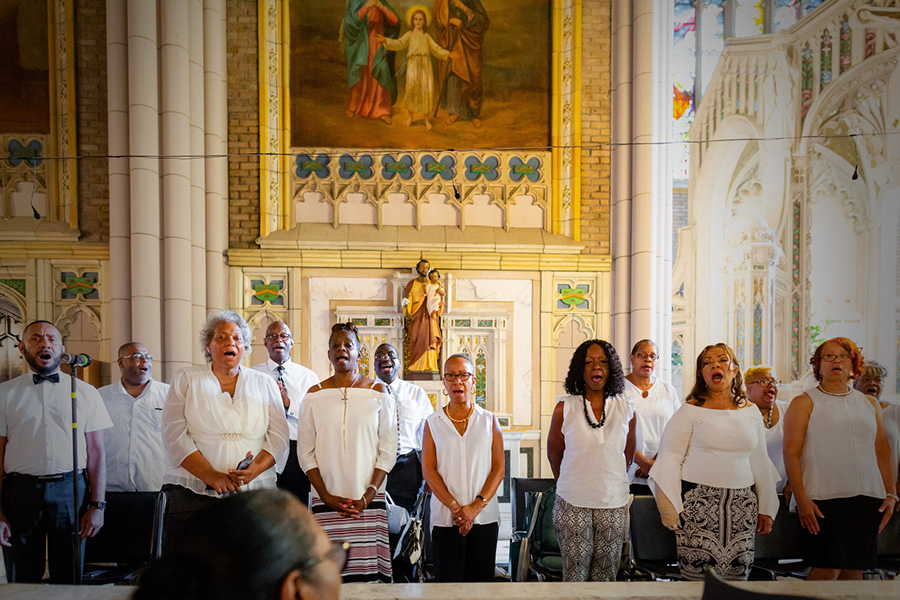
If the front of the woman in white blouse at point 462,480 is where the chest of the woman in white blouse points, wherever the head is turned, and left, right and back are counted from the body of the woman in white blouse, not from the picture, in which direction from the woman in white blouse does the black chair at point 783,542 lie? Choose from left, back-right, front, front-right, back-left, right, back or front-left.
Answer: left

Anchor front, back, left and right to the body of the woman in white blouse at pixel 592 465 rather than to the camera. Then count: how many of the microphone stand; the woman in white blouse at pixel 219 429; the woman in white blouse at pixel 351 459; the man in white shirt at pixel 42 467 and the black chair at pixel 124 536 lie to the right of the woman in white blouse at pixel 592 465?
5

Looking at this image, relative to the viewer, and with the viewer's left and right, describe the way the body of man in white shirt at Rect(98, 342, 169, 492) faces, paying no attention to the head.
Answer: facing the viewer

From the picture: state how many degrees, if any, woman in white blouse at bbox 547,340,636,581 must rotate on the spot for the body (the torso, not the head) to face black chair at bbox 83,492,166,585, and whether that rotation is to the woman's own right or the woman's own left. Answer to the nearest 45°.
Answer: approximately 90° to the woman's own right

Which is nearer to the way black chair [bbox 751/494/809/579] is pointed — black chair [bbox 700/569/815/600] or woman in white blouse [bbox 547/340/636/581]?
the black chair

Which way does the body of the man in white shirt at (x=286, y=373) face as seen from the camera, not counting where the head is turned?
toward the camera

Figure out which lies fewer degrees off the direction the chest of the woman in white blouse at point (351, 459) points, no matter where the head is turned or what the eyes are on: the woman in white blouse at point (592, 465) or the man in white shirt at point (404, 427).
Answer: the woman in white blouse

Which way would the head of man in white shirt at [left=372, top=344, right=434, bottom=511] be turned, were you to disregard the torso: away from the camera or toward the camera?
toward the camera

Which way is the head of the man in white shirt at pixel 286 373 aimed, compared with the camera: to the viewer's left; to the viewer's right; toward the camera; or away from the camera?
toward the camera

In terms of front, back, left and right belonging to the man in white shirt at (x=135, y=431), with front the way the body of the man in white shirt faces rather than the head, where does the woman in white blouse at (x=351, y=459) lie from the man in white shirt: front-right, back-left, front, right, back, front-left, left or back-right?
front-left

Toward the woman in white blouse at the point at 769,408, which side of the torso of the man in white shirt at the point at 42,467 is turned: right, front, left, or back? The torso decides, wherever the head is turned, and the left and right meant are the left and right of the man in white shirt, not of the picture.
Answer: left
